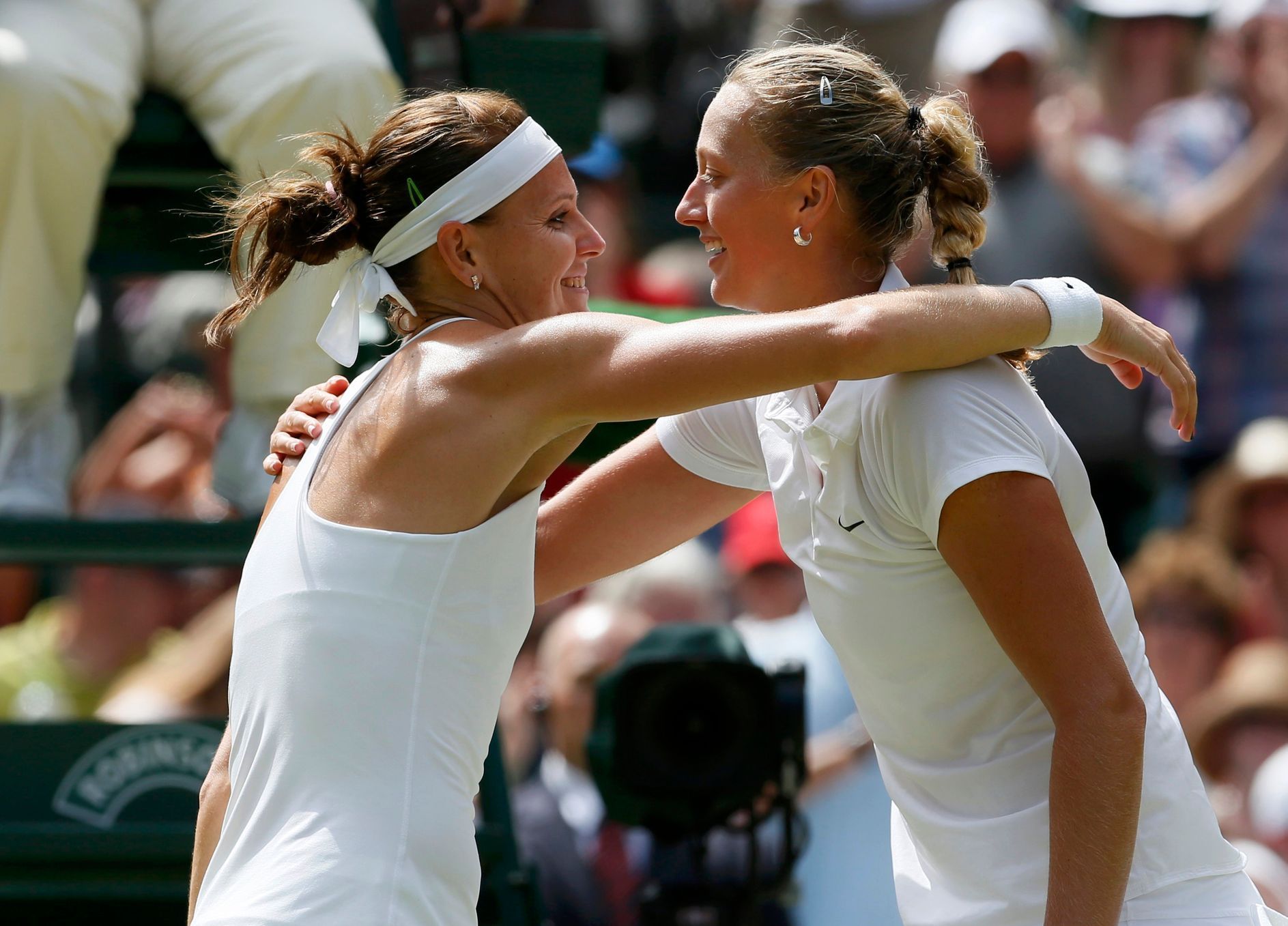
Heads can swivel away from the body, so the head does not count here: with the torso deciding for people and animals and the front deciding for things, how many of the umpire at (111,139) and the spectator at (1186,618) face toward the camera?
2

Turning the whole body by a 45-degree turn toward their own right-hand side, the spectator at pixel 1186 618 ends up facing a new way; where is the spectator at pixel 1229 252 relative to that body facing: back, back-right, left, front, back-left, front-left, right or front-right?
back-right

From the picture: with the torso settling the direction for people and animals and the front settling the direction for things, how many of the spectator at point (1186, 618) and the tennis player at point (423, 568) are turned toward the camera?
1

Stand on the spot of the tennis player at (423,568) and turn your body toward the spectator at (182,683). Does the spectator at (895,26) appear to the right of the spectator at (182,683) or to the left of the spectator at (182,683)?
right

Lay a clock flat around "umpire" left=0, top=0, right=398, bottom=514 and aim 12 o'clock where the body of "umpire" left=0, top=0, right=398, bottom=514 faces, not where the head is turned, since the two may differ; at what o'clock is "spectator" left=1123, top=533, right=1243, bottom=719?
"spectator" left=1123, top=533, right=1243, bottom=719 is roughly at 9 o'clock from "umpire" left=0, top=0, right=398, bottom=514.

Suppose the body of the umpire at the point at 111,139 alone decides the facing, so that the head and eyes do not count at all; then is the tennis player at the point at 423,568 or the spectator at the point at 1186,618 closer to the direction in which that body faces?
the tennis player

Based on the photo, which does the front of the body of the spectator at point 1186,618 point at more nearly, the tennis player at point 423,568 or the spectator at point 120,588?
the tennis player

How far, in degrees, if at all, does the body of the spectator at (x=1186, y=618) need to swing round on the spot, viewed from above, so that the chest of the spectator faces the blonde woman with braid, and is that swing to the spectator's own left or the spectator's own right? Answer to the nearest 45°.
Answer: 0° — they already face them

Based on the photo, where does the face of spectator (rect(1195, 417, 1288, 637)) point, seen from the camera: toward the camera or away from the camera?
toward the camera

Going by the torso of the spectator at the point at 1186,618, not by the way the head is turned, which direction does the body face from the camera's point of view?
toward the camera

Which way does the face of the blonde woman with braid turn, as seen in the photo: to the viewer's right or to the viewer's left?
to the viewer's left

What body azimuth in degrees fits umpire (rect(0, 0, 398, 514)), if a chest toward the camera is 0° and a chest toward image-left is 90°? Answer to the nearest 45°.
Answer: approximately 0°
